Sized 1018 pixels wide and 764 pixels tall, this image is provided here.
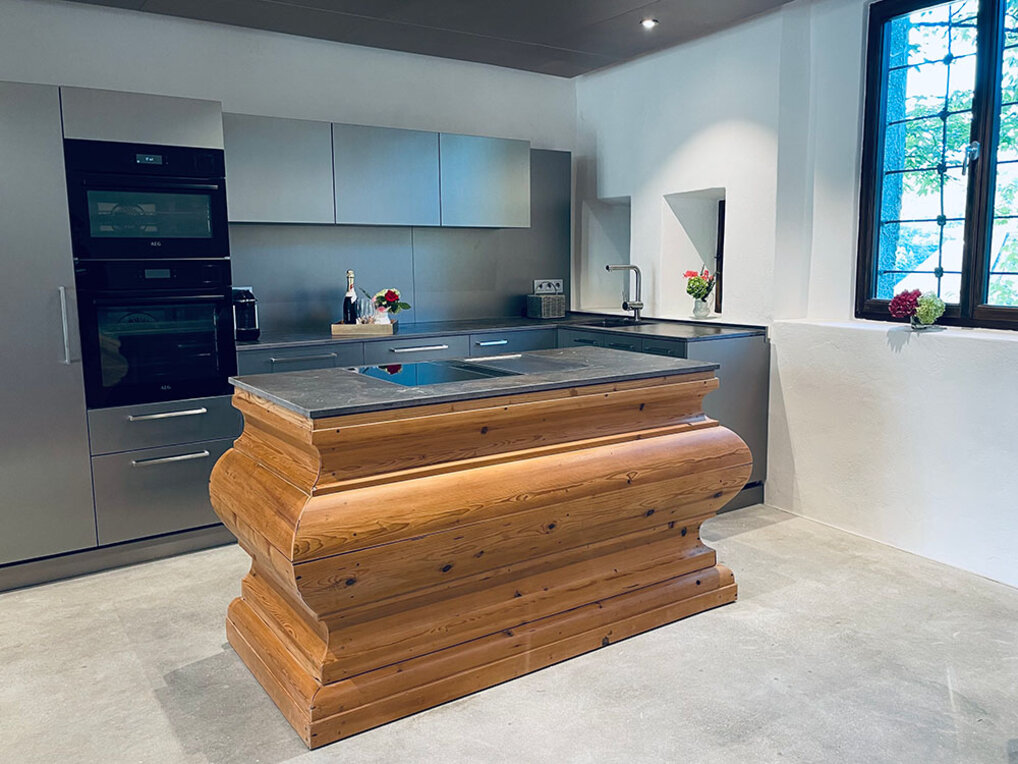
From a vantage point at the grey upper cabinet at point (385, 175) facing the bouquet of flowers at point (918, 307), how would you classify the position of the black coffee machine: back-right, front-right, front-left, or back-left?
back-right

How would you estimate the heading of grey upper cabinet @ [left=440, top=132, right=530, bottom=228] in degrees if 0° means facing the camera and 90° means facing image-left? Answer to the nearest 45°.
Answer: approximately 315°

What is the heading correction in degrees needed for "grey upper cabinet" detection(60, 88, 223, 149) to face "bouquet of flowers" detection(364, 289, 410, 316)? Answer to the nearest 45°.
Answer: approximately 90° to its left

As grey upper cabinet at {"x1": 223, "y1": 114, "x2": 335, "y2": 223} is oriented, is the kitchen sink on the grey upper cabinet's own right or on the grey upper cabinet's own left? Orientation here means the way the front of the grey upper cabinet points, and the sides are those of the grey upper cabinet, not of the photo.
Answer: on the grey upper cabinet's own left

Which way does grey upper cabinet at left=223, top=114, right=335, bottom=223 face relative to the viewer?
toward the camera

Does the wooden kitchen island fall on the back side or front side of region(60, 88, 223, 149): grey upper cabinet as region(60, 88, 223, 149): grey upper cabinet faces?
on the front side

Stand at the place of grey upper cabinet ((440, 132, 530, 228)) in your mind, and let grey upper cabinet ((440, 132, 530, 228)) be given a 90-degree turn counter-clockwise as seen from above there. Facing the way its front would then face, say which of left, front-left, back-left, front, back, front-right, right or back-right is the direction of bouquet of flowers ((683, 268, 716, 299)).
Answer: front-right

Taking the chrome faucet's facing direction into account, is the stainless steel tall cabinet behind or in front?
in front

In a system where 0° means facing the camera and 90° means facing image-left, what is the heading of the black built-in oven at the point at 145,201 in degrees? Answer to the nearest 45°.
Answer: approximately 0°

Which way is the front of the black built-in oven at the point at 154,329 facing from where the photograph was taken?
facing the viewer

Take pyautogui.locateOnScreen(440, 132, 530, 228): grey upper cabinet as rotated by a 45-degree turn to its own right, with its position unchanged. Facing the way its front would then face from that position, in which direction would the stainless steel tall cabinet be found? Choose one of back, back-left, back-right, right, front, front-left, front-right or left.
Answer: front-right

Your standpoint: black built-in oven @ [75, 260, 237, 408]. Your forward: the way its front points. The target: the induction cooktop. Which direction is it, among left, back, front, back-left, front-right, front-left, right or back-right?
front-left

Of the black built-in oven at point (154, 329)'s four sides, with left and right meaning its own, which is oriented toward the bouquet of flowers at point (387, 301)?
left

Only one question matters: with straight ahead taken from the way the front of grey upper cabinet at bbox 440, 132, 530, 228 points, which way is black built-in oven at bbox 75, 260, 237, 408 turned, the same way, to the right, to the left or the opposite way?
the same way

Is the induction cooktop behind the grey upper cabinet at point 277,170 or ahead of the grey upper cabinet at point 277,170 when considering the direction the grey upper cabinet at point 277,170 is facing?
ahead

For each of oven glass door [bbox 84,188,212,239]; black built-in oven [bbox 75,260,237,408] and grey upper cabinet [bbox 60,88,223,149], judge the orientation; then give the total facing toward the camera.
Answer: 3

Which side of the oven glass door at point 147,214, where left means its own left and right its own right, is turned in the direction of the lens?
front
